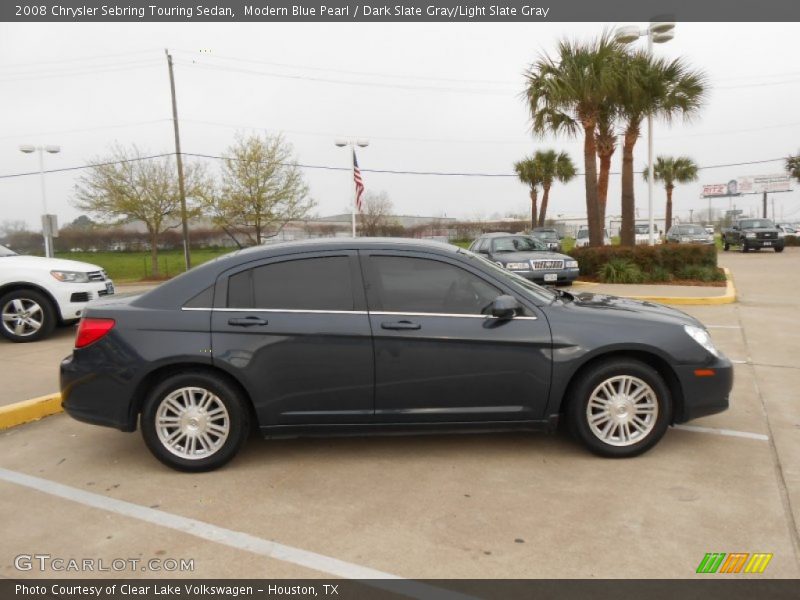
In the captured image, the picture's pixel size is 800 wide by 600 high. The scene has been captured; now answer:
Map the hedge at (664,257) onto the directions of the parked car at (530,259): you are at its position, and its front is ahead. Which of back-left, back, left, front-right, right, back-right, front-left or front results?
left

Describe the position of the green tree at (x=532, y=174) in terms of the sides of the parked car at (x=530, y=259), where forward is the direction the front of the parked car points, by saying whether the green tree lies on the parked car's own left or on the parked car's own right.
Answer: on the parked car's own left

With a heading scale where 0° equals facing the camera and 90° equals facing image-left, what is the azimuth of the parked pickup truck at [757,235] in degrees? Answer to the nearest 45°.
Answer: approximately 315°

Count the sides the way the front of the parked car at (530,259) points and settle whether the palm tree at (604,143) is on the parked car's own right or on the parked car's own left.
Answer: on the parked car's own left

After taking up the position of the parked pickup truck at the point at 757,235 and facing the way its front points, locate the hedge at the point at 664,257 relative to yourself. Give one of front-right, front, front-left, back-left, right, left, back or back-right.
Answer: front-right

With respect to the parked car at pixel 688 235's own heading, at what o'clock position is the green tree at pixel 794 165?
The green tree is roughly at 8 o'clock from the parked car.

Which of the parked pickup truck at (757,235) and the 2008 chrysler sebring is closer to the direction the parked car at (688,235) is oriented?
the 2008 chrysler sebring

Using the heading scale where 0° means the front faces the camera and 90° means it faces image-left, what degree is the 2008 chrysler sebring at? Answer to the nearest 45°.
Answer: approximately 270°

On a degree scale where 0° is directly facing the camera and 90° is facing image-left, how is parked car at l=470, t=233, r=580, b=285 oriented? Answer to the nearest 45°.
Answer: approximately 315°

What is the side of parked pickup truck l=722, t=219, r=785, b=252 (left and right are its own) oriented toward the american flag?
right

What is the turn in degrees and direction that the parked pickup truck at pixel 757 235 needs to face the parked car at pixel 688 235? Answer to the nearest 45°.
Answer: approximately 90° to its right

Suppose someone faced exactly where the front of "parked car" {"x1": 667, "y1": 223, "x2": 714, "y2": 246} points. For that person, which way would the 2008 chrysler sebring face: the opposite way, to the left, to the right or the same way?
to the left

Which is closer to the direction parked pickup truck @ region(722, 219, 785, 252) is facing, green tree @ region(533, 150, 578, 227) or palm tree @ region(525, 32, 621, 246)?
the palm tree
